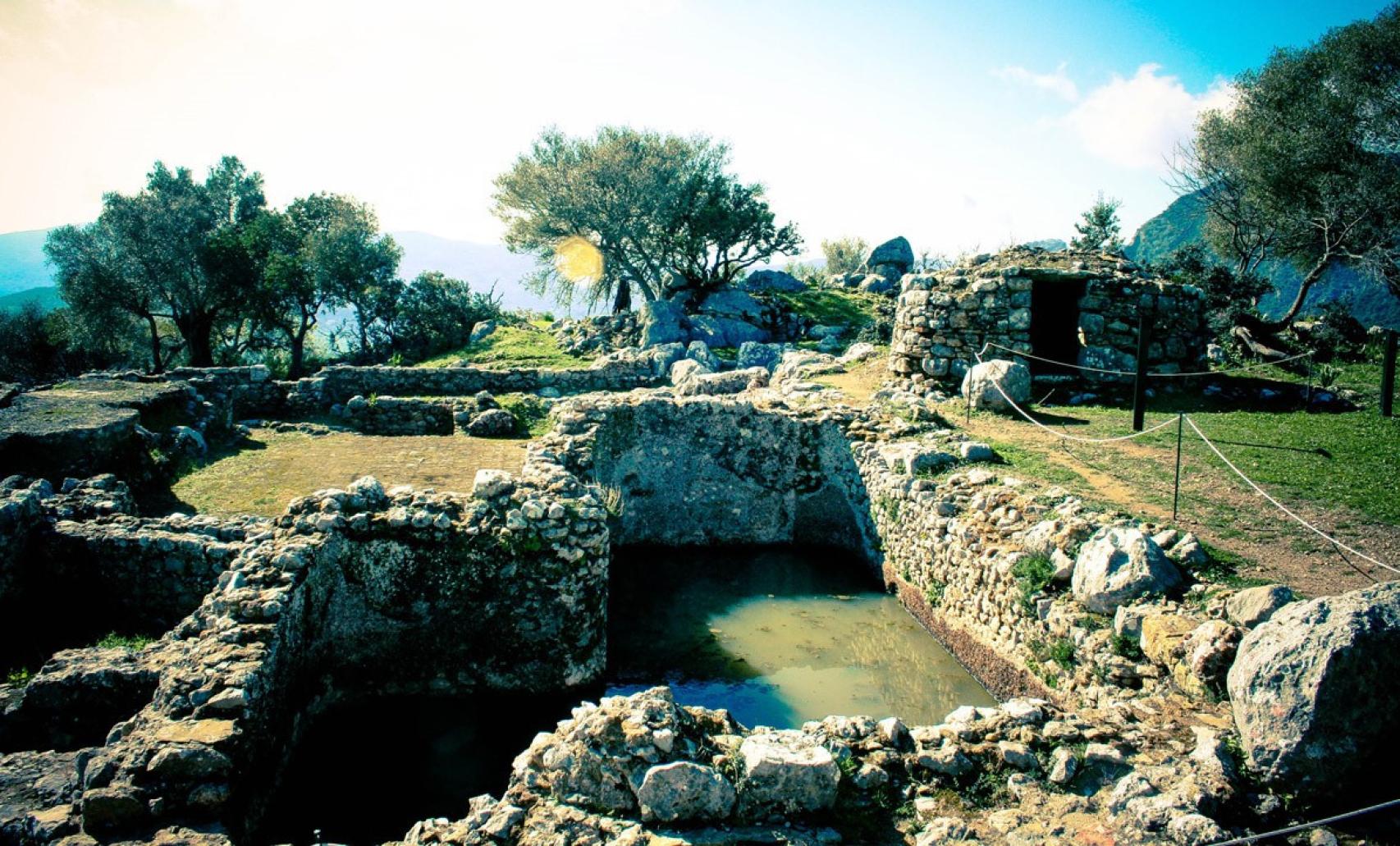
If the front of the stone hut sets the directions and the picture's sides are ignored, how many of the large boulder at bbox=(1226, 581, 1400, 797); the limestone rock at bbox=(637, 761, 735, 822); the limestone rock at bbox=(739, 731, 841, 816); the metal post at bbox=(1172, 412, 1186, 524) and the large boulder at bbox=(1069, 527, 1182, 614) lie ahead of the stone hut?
5

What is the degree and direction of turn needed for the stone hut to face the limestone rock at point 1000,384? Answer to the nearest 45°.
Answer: approximately 45° to its right

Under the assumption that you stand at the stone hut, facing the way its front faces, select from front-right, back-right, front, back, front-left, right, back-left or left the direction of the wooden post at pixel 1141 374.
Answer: front

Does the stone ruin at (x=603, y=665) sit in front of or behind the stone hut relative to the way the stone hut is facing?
in front

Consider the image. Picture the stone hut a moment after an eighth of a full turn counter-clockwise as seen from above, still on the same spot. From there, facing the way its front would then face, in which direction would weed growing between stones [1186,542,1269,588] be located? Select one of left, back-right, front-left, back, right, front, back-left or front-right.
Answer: front-right

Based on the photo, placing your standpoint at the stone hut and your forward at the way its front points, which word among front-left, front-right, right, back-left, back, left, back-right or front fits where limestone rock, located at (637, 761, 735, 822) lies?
front

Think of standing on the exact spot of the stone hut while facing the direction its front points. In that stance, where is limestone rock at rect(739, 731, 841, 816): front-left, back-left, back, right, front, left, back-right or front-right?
front

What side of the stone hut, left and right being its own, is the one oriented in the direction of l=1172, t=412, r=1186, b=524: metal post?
front

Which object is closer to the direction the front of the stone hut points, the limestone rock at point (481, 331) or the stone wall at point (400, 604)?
the stone wall

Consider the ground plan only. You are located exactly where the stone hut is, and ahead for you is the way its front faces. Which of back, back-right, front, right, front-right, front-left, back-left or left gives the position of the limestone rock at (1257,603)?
front

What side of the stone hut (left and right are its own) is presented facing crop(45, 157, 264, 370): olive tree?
right

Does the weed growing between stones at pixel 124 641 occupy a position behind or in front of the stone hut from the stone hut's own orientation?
in front

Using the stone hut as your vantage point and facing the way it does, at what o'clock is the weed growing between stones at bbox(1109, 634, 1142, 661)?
The weed growing between stones is roughly at 12 o'clock from the stone hut.

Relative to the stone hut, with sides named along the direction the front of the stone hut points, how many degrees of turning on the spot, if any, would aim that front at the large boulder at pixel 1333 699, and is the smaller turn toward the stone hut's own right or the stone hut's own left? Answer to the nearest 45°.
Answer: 0° — it already faces it

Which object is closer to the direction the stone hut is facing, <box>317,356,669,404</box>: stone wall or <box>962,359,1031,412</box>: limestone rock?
the limestone rock

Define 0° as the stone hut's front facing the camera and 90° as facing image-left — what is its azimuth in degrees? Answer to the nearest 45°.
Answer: approximately 0°
